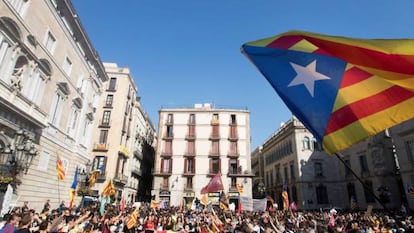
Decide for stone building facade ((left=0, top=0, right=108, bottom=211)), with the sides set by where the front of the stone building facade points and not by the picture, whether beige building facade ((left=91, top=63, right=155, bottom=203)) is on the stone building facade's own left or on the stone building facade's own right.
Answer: on the stone building facade's own left

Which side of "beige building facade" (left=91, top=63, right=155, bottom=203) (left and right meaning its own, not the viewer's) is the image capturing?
front

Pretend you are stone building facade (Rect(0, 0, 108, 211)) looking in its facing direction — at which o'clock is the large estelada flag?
The large estelada flag is roughly at 1 o'clock from the stone building facade.

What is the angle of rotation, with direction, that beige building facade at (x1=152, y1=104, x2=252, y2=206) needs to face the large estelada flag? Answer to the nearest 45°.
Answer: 0° — it already faces it

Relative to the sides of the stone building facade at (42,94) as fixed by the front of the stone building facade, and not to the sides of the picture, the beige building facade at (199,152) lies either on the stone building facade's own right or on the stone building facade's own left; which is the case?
on the stone building facade's own left

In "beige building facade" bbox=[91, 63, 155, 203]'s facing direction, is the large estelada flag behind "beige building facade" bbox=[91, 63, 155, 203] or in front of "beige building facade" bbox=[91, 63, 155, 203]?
in front

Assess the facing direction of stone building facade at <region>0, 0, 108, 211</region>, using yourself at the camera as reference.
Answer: facing the viewer and to the right of the viewer

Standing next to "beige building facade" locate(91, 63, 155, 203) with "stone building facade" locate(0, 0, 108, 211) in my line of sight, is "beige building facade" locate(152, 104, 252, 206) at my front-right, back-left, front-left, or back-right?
back-left

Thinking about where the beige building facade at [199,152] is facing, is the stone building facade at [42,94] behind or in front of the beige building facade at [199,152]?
in front

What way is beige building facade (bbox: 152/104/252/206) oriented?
toward the camera

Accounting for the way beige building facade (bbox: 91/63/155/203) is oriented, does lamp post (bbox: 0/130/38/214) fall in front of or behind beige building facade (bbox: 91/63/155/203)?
in front

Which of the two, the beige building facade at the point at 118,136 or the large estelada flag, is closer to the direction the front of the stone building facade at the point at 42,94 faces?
the large estelada flag
